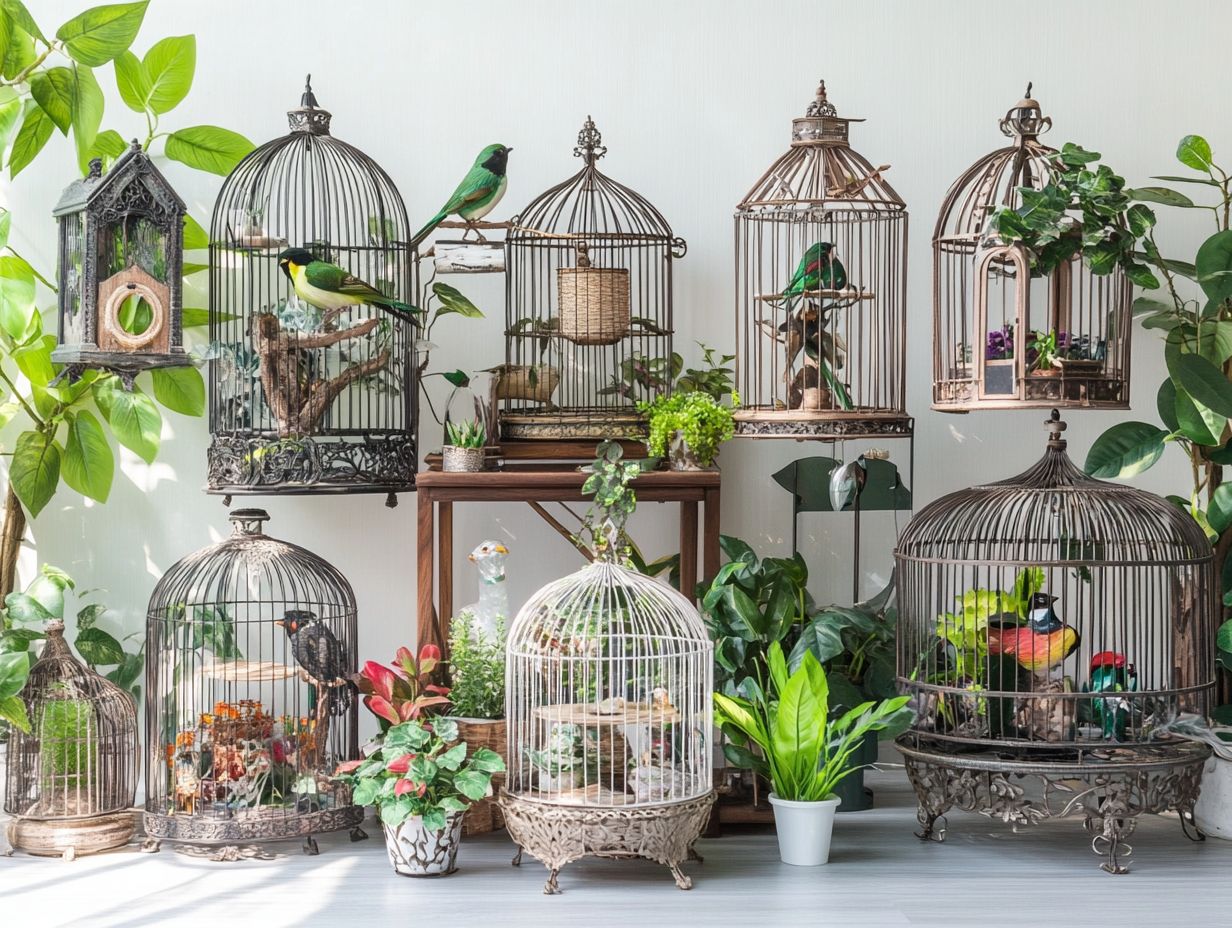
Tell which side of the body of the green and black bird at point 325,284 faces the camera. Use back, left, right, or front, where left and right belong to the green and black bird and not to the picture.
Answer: left

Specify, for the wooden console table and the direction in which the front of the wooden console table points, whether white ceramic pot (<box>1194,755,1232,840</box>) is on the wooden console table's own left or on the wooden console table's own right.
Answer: on the wooden console table's own left

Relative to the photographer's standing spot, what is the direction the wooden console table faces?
facing the viewer

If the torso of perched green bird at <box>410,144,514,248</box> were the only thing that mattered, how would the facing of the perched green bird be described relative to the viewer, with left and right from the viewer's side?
facing to the right of the viewer

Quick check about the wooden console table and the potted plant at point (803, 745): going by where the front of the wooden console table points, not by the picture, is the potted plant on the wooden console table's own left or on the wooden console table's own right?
on the wooden console table's own left

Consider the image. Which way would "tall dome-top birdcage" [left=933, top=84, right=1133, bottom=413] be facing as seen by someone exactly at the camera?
facing the viewer and to the left of the viewer

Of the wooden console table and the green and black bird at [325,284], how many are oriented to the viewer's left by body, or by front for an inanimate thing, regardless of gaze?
1

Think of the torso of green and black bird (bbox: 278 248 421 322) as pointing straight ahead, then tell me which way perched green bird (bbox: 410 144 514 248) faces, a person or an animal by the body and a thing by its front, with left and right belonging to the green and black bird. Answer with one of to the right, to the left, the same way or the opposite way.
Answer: the opposite way

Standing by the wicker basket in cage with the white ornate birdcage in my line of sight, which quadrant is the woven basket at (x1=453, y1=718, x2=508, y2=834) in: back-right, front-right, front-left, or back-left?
front-right
